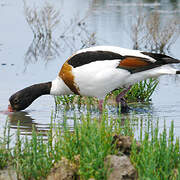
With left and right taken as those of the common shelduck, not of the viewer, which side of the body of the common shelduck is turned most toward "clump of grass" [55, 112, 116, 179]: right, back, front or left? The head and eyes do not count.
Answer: left

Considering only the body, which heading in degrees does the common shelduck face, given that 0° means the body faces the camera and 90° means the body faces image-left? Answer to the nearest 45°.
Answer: approximately 90°

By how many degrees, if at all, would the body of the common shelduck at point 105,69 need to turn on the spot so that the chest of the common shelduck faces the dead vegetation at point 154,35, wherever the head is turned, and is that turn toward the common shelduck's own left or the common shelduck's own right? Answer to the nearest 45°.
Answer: approximately 90° to the common shelduck's own right
